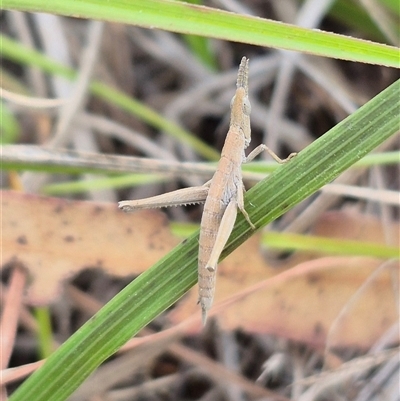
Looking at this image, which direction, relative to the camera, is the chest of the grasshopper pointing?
away from the camera
